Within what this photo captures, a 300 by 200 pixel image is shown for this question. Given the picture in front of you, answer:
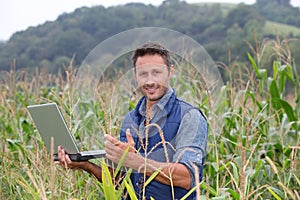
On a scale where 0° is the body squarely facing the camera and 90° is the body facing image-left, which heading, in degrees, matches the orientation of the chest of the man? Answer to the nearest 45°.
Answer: approximately 45°
